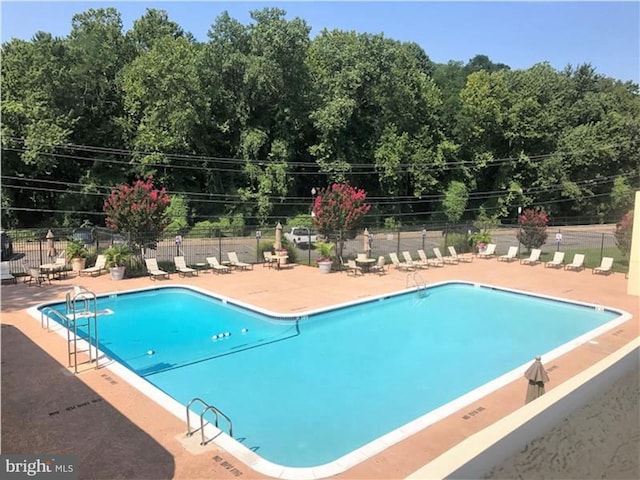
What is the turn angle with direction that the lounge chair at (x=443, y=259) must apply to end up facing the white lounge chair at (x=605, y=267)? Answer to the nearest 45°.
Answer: approximately 45° to its left

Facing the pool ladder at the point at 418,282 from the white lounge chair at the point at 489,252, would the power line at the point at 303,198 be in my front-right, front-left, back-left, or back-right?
back-right

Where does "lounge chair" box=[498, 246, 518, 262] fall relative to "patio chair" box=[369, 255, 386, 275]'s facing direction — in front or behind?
behind

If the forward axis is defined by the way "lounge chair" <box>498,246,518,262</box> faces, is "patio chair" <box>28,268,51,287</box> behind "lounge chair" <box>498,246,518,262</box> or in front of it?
in front

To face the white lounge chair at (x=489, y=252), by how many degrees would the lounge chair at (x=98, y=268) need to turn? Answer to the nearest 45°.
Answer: approximately 135° to its left

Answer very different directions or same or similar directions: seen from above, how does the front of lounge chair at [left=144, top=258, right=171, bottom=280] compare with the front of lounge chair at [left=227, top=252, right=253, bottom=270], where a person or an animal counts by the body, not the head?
same or similar directions

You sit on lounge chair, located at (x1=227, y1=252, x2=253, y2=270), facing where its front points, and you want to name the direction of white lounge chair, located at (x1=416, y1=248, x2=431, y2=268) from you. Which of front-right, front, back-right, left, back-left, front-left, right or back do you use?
front-left

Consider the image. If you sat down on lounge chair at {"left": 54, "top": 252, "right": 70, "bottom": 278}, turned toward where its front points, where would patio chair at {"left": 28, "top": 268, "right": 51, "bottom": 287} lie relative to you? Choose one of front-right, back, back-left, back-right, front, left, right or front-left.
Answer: front

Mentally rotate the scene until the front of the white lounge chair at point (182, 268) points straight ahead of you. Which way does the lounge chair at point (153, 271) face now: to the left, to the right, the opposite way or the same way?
the same way

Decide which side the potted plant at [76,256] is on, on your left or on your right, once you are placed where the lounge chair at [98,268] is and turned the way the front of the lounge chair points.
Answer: on your right

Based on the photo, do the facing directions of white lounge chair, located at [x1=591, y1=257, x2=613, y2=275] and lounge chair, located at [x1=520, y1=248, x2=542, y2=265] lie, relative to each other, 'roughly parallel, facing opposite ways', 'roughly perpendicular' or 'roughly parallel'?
roughly parallel

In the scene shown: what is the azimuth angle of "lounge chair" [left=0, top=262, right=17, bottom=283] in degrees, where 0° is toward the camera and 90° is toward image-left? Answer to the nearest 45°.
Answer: approximately 315°

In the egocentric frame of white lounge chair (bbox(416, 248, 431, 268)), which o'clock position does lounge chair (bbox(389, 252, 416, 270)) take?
The lounge chair is roughly at 3 o'clock from the white lounge chair.

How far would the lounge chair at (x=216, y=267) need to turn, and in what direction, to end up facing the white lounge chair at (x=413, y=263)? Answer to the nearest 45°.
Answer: approximately 45° to its left

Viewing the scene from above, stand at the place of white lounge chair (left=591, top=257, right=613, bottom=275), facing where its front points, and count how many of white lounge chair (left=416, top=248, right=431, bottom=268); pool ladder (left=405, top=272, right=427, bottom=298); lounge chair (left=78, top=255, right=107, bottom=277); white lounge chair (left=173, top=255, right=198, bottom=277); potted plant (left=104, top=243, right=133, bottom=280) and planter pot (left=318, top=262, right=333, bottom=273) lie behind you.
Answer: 0

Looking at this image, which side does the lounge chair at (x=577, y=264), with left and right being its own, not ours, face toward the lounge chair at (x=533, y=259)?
right

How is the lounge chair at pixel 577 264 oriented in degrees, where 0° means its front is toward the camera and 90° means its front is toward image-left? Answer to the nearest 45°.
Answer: approximately 45°

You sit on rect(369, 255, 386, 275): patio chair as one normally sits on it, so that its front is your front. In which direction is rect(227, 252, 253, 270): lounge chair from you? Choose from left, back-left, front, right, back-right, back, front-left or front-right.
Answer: front-right

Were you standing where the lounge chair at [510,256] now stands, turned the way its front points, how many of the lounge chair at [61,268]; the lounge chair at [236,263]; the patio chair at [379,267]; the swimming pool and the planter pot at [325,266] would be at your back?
0
